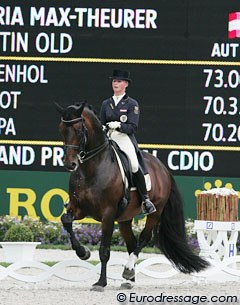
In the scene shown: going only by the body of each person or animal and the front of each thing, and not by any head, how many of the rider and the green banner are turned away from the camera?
0

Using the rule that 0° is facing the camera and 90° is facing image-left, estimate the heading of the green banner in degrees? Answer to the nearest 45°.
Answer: approximately 0°

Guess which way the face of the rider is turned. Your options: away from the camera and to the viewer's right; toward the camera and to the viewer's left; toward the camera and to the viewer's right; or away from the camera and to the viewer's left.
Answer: toward the camera and to the viewer's left

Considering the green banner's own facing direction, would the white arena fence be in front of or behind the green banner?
in front

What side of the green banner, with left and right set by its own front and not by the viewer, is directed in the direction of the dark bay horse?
front

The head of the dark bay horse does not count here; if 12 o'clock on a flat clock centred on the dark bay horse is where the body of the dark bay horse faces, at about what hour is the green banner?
The green banner is roughly at 4 o'clock from the dark bay horse.
